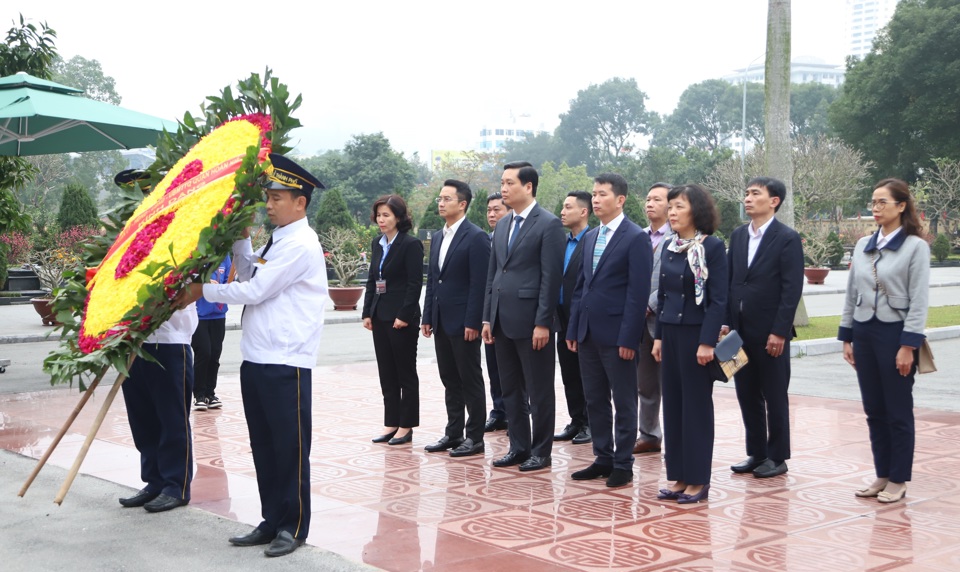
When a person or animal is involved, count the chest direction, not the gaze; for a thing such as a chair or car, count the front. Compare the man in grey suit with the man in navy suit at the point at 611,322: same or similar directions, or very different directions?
same or similar directions

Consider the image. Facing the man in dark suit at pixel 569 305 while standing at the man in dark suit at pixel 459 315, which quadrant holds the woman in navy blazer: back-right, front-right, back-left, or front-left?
front-right

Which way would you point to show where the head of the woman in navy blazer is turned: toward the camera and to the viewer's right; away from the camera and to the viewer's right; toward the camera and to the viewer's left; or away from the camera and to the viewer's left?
toward the camera and to the viewer's left

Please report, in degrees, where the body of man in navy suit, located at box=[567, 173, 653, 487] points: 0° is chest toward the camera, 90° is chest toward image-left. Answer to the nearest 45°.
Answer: approximately 45°

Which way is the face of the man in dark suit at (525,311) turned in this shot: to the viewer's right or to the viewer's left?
to the viewer's left

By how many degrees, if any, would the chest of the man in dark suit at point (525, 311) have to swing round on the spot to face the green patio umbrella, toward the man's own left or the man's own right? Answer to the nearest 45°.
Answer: approximately 90° to the man's own right

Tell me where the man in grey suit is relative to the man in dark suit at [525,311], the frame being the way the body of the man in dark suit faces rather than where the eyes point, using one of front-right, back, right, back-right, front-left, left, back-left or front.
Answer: back

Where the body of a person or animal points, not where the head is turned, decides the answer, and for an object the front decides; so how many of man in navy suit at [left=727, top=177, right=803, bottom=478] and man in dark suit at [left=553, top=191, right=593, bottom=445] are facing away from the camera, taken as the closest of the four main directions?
0

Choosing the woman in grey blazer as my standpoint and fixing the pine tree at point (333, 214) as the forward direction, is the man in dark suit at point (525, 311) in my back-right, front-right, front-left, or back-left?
front-left

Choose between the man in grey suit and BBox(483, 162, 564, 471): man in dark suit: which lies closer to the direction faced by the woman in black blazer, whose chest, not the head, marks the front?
the man in dark suit

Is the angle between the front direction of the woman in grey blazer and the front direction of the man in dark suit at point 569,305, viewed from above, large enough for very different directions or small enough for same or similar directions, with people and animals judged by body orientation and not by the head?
same or similar directions

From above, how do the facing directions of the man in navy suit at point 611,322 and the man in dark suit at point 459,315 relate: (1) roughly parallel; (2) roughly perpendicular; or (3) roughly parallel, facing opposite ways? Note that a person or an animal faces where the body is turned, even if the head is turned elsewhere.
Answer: roughly parallel

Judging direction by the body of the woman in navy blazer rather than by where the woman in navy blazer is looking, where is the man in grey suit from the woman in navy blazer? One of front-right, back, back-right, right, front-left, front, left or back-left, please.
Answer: back-right

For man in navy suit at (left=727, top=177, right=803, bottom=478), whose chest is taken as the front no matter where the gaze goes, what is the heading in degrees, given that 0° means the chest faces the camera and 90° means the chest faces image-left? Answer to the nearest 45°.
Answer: approximately 45°

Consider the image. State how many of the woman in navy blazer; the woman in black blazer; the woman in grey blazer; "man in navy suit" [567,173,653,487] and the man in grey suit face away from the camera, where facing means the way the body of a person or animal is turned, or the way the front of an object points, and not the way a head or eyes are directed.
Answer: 0

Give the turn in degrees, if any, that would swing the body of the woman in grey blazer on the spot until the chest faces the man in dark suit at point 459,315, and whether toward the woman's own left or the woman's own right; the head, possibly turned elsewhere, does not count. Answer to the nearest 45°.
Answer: approximately 45° to the woman's own right

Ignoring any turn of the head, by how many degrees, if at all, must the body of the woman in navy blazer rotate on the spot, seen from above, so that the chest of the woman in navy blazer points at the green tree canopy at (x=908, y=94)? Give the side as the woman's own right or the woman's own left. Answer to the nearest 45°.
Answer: approximately 135° to the woman's own right

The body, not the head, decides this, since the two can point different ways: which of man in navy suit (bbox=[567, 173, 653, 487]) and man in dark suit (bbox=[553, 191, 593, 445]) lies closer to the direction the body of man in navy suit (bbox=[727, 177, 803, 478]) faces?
the man in navy suit
